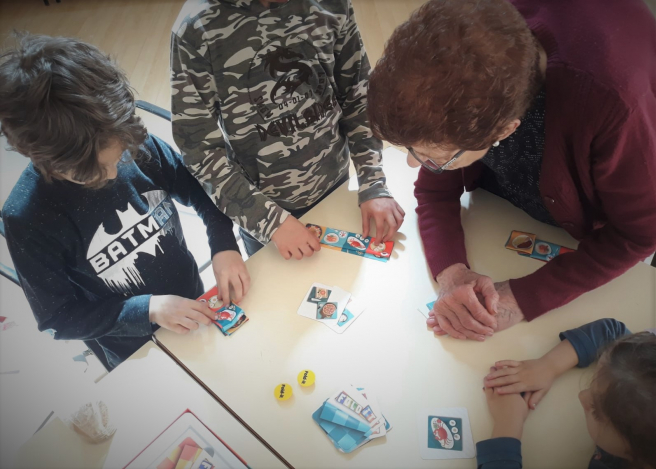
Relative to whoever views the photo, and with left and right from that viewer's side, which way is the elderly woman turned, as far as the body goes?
facing the viewer and to the left of the viewer

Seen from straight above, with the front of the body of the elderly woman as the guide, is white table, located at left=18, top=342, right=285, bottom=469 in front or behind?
in front

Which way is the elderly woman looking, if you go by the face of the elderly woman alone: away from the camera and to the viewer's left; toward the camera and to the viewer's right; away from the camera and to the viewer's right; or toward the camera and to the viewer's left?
toward the camera and to the viewer's left
